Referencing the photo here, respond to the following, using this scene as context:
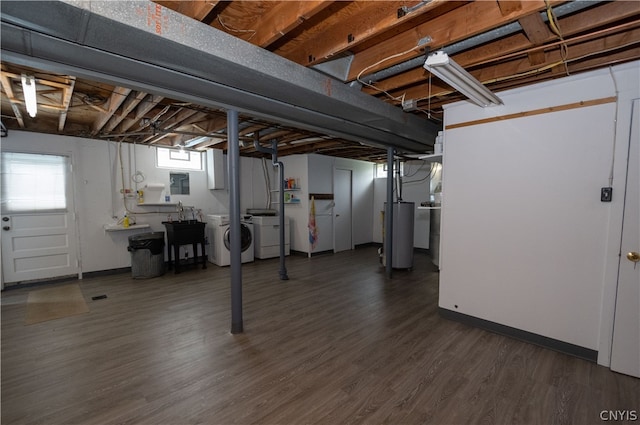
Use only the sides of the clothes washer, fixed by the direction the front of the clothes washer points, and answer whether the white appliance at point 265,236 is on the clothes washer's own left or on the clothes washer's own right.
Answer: on the clothes washer's own left

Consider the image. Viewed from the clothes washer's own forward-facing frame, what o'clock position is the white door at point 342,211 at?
The white door is roughly at 10 o'clock from the clothes washer.

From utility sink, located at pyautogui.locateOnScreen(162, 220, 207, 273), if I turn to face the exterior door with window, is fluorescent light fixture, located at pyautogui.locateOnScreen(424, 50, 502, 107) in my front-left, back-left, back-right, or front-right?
back-left

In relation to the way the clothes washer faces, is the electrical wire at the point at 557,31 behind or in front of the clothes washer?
in front

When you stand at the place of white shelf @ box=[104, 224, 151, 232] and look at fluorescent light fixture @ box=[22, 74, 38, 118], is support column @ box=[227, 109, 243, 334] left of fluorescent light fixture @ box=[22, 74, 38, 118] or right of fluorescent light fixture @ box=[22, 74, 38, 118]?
left

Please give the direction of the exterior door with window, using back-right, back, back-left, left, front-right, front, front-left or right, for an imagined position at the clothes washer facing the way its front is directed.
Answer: back-right

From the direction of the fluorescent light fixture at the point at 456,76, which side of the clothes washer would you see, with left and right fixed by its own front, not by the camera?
front

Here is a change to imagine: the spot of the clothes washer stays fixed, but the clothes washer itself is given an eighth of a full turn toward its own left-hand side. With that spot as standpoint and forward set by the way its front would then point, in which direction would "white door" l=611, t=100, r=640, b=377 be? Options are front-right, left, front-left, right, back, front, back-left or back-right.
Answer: front-right

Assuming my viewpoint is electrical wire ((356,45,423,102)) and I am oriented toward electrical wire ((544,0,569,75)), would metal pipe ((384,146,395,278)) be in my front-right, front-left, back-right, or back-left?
back-left

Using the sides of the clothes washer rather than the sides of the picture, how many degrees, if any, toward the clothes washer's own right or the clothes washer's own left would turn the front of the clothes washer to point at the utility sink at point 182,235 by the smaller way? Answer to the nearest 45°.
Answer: approximately 135° to the clothes washer's own right

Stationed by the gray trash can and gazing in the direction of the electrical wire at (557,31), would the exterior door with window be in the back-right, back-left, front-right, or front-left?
back-right

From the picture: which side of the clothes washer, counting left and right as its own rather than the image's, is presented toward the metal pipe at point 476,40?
front

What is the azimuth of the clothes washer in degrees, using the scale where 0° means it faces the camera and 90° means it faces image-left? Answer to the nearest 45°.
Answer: approximately 315°
